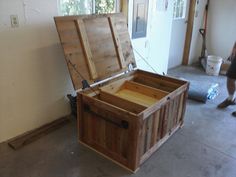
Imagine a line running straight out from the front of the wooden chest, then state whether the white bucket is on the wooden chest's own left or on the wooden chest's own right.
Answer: on the wooden chest's own left

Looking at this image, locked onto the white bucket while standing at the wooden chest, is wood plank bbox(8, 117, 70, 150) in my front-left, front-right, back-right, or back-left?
back-left
